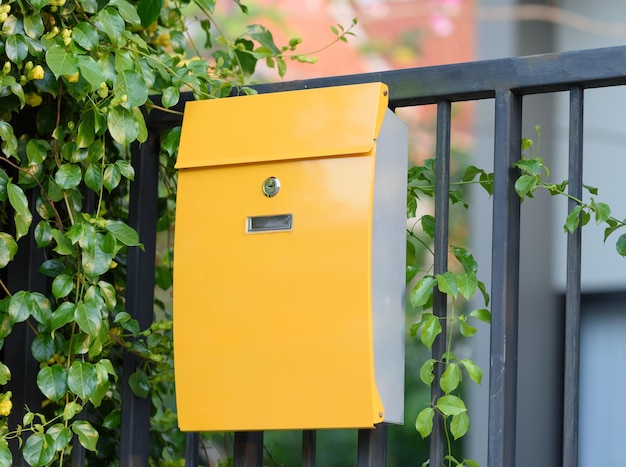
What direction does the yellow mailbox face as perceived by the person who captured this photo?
facing the viewer and to the left of the viewer
